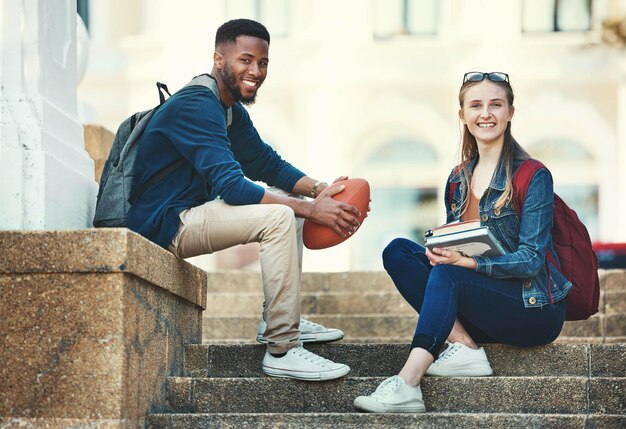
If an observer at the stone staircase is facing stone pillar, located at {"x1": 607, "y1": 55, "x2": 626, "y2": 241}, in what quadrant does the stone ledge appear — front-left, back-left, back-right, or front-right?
back-left

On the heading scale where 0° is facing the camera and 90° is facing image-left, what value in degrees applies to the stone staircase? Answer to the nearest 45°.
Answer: approximately 0°

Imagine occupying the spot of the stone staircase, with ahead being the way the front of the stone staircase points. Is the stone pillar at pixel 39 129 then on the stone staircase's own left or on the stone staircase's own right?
on the stone staircase's own right

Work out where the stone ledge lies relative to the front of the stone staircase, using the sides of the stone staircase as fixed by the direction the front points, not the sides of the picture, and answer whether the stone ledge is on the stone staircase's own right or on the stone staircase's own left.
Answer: on the stone staircase's own right

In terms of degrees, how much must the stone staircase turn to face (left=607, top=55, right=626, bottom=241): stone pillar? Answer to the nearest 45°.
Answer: approximately 180°

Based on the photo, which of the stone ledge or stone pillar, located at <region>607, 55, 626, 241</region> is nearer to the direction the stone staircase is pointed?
the stone ledge
